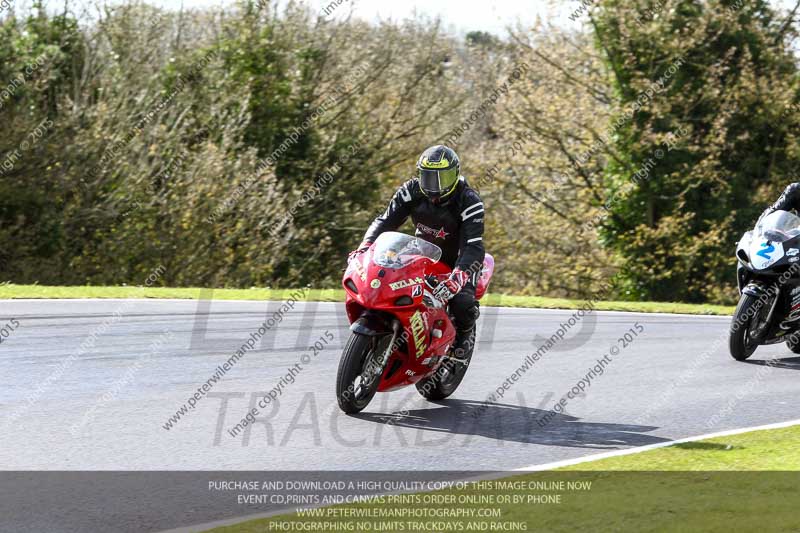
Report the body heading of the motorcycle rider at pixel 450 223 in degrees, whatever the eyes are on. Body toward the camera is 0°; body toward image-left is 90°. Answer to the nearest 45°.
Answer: approximately 45°

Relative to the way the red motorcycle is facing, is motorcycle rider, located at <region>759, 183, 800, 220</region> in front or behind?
behind

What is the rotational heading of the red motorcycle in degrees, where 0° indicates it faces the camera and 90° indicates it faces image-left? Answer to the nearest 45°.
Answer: approximately 45°

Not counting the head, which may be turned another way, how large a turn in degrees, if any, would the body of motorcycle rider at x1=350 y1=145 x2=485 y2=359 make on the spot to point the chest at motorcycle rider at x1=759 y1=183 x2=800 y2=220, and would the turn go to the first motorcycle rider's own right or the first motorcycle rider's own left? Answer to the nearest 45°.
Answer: approximately 180°
